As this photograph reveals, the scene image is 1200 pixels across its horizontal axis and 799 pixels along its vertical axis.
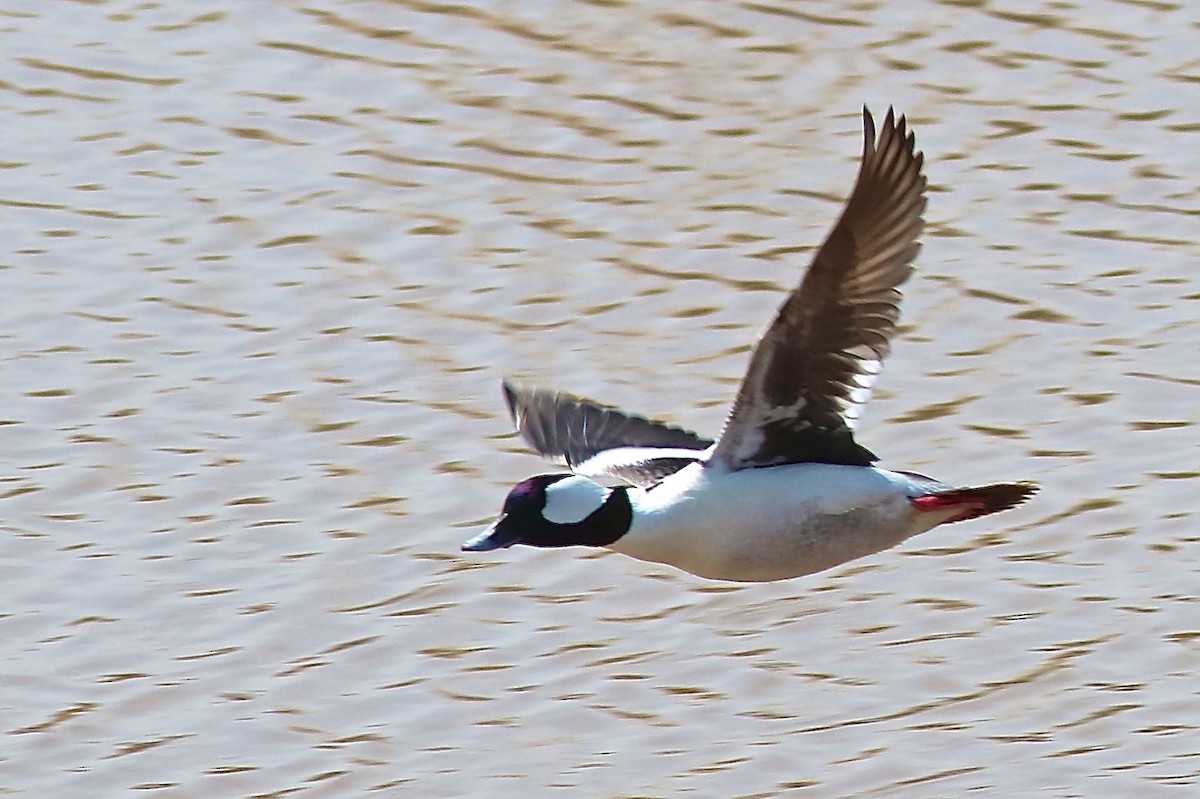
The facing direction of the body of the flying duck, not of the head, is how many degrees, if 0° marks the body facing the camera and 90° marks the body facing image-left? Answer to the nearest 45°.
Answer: approximately 90°
